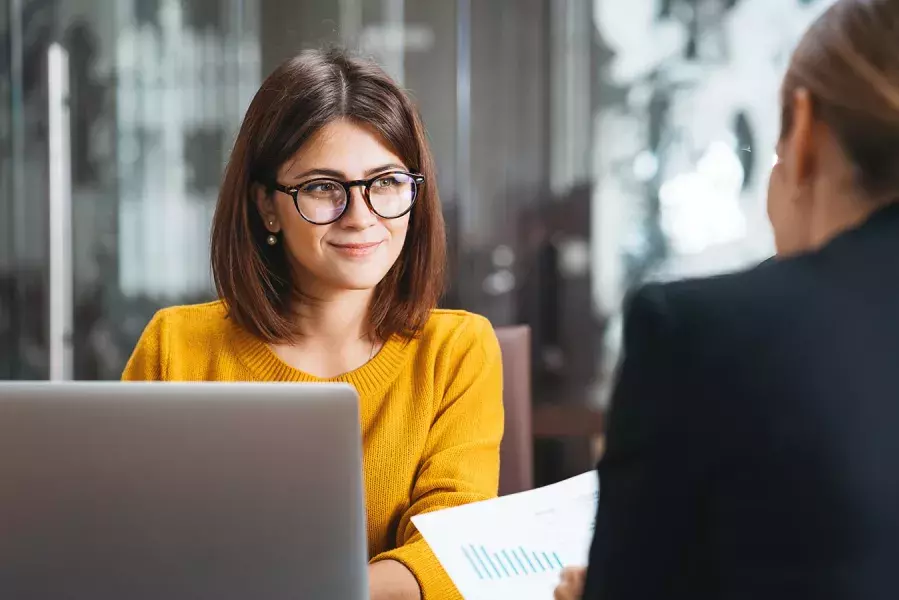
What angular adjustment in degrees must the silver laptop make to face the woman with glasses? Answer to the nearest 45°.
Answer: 0° — it already faces them

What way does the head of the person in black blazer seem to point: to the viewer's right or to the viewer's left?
to the viewer's left

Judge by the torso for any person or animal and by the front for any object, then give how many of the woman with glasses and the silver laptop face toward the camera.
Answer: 1

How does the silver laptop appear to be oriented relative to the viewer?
away from the camera

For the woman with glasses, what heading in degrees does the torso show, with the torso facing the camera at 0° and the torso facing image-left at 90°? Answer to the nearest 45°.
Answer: approximately 0°
